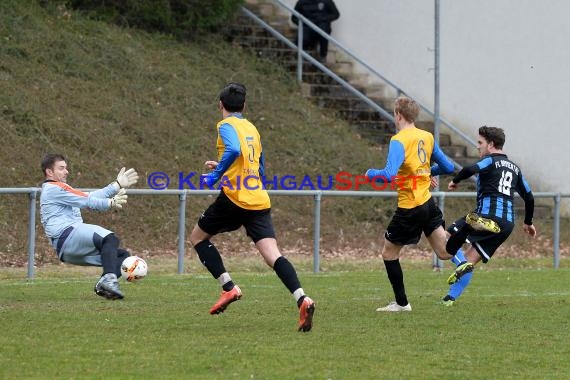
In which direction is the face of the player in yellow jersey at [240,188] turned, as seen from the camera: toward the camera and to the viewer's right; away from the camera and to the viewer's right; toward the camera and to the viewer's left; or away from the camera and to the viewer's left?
away from the camera and to the viewer's left

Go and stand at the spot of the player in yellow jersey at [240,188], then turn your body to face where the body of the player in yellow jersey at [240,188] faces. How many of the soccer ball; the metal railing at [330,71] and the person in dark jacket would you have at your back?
0

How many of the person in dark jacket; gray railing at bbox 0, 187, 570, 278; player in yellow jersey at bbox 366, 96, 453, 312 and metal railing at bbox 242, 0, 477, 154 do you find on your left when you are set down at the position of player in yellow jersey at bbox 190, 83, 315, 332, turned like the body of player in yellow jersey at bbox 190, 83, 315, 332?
0

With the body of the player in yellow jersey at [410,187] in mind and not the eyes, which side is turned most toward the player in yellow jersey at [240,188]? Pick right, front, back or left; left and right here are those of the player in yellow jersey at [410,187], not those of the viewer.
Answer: left

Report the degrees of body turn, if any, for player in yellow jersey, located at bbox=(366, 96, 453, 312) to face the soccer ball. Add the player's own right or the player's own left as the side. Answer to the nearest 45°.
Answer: approximately 45° to the player's own left

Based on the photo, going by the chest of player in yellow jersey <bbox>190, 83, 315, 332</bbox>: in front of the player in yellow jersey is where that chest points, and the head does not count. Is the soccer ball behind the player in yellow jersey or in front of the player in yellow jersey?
in front

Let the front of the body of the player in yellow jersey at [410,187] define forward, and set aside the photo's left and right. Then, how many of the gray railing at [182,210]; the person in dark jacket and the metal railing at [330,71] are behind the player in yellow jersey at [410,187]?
0

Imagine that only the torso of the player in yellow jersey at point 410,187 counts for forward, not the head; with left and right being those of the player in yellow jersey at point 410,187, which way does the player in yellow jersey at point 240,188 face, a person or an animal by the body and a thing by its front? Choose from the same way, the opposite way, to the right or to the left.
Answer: the same way

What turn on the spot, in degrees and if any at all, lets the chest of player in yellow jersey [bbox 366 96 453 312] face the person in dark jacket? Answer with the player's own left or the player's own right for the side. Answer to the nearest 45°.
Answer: approximately 45° to the player's own right

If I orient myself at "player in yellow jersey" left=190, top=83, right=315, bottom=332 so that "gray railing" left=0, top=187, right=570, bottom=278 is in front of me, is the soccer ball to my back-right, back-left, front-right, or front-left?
front-left

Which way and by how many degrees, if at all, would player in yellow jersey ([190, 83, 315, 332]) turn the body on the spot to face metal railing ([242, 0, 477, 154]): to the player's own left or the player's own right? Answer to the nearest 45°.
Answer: approximately 45° to the player's own right

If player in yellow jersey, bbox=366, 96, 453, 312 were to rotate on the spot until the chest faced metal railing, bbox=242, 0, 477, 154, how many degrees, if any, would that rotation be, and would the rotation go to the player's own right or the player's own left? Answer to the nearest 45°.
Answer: approximately 45° to the player's own right

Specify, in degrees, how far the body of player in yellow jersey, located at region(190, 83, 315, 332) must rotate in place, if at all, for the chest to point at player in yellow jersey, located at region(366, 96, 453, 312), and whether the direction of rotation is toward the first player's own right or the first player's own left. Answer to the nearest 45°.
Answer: approximately 90° to the first player's own right

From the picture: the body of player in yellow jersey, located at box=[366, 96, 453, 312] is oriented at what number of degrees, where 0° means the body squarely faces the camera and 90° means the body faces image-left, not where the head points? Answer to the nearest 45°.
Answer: approximately 135°

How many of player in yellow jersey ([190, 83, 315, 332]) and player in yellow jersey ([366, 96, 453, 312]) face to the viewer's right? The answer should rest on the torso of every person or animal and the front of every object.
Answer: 0

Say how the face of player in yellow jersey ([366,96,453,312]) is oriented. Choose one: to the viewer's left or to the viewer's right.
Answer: to the viewer's left

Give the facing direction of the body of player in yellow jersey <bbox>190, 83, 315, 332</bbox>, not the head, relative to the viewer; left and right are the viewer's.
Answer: facing away from the viewer and to the left of the viewer
